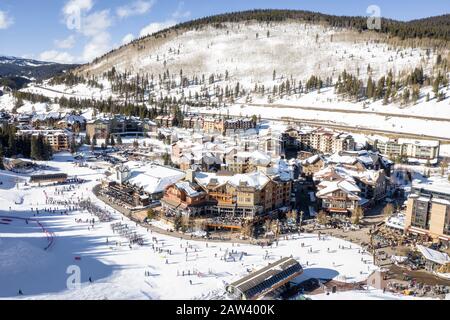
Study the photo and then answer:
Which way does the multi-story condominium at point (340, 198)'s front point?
toward the camera

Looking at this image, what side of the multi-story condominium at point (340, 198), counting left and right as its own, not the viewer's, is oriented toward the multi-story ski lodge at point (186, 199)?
right

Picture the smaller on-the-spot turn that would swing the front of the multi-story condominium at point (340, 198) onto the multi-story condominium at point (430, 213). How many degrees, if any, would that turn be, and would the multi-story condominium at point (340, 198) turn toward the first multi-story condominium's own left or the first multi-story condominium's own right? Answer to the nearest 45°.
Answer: approximately 45° to the first multi-story condominium's own left

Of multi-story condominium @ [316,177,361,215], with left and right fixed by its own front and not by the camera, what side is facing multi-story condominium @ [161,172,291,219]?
right

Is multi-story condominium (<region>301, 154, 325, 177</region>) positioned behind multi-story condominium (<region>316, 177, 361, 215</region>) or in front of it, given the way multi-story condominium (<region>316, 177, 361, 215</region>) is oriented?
behind

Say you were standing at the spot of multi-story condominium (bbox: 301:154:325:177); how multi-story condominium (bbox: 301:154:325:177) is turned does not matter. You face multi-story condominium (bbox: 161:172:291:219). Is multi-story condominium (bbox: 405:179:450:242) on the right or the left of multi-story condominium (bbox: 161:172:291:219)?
left

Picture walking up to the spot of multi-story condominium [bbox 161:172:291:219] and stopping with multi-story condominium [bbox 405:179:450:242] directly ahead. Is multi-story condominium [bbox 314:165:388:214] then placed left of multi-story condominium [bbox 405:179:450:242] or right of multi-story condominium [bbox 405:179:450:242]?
left

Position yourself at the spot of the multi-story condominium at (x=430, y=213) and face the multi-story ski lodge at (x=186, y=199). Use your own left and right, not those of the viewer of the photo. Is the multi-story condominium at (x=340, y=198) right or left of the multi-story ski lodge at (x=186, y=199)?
right
